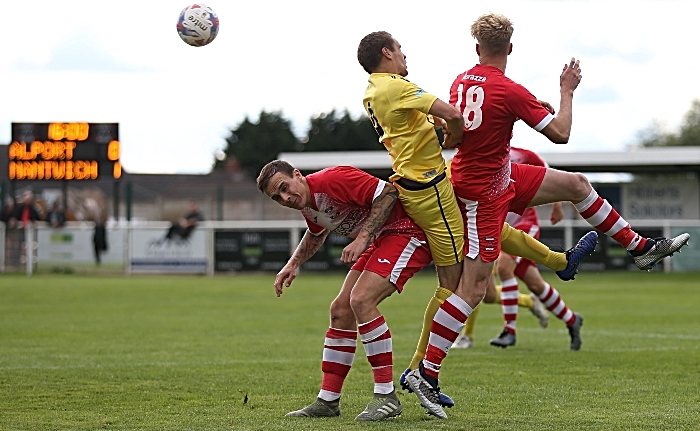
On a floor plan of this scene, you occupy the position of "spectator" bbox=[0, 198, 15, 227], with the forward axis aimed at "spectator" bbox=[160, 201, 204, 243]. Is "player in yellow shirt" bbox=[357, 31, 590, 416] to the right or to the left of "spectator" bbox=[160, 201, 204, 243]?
right

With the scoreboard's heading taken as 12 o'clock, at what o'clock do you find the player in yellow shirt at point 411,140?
The player in yellow shirt is roughly at 12 o'clock from the scoreboard.

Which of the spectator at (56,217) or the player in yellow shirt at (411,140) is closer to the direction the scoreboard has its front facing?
the player in yellow shirt

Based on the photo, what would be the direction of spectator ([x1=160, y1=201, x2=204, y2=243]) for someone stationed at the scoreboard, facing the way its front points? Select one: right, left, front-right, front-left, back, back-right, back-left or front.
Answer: left

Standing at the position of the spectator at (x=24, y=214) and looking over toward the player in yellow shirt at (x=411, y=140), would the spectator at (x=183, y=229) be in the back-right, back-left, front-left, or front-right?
front-left

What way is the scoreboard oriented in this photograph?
toward the camera

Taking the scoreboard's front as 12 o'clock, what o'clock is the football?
The football is roughly at 12 o'clock from the scoreboard.
